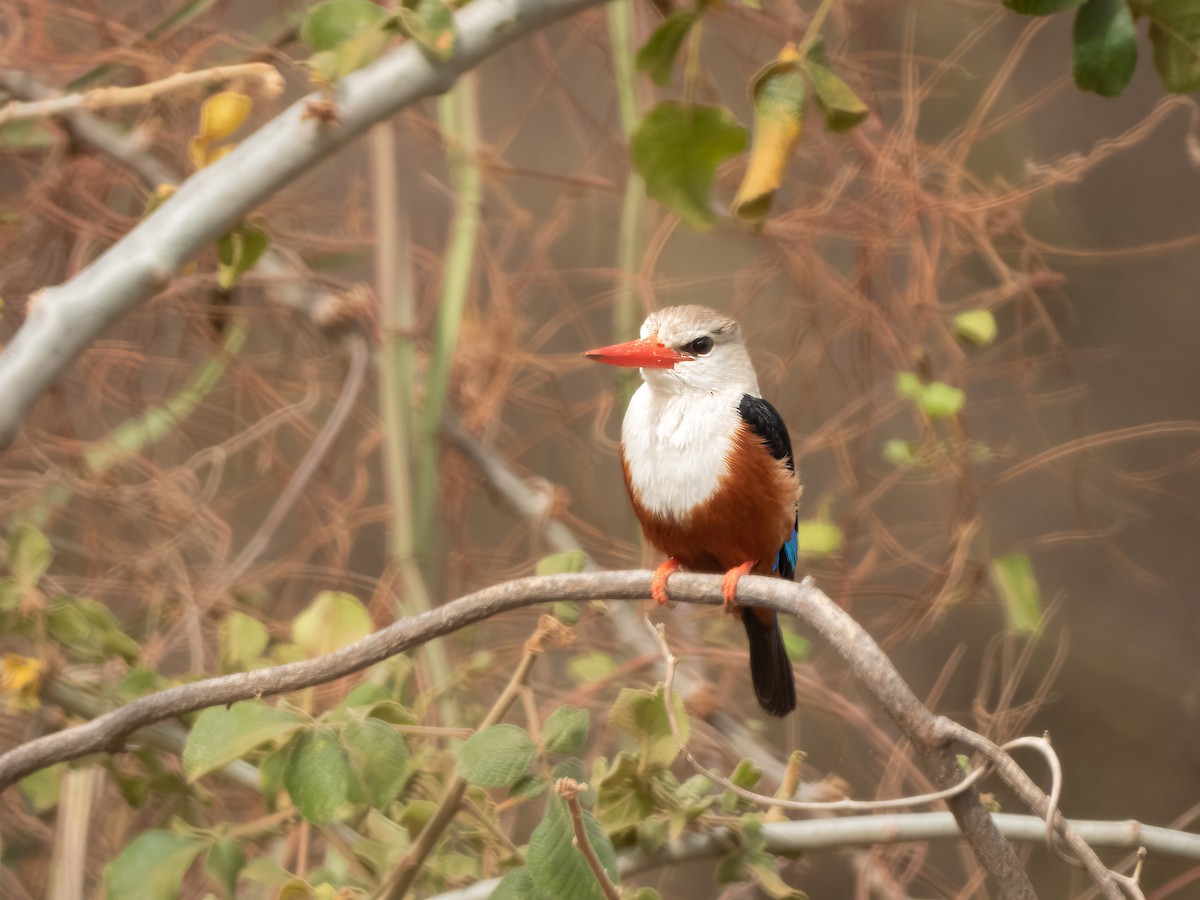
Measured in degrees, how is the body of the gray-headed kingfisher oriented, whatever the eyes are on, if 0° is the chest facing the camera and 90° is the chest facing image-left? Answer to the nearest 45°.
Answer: approximately 45°
